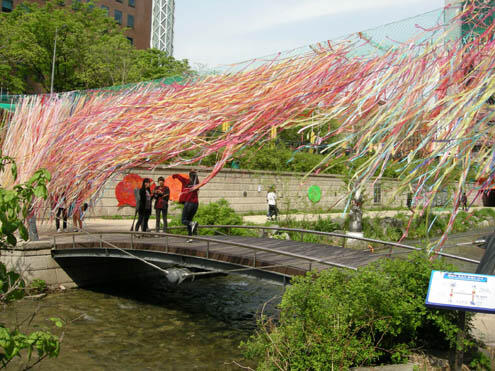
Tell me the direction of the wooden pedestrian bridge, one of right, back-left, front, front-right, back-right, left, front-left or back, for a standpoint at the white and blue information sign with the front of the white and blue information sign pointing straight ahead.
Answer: back-right

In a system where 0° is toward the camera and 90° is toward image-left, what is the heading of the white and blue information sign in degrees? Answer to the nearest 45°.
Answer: approximately 0°

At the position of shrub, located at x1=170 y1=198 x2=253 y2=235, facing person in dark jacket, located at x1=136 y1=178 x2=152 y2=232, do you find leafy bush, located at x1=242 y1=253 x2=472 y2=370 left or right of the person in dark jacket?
left

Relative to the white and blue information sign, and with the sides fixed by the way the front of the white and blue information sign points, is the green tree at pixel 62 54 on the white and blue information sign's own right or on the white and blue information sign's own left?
on the white and blue information sign's own right

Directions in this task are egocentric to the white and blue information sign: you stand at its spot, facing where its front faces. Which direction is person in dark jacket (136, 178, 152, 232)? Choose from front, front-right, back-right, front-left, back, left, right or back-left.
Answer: back-right
